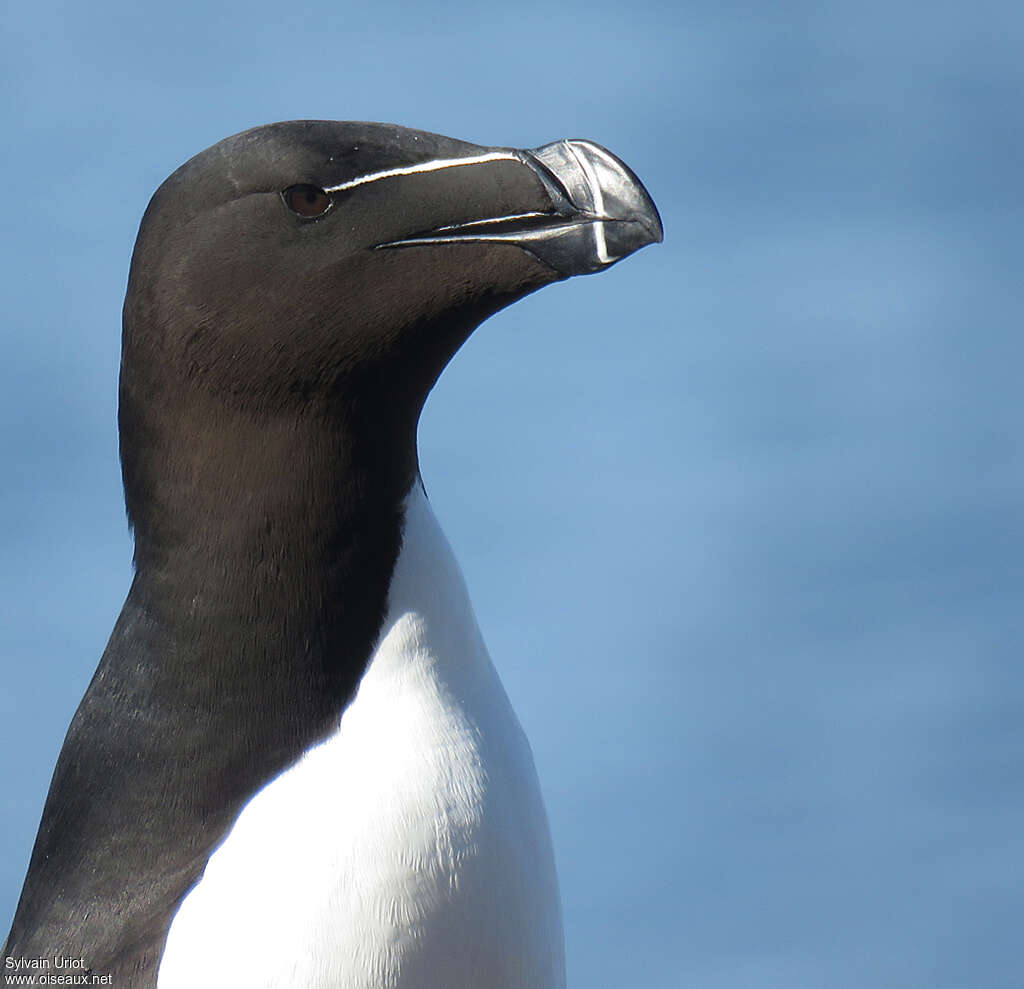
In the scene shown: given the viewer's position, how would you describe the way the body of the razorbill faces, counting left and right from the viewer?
facing to the right of the viewer
